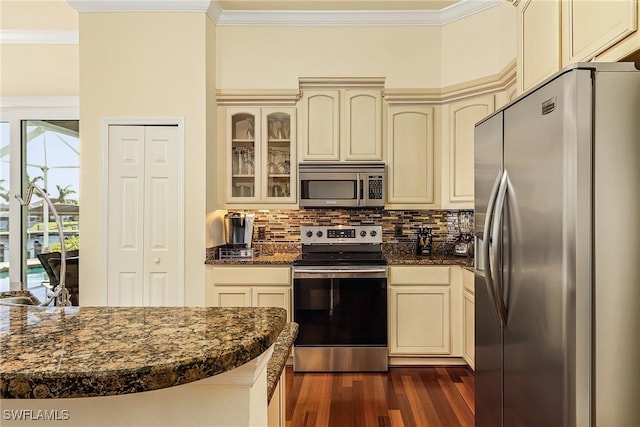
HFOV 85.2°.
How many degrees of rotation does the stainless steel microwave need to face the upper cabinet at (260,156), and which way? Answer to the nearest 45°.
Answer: approximately 90° to its right

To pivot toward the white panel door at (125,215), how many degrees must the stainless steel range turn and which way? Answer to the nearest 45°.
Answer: approximately 90° to its right

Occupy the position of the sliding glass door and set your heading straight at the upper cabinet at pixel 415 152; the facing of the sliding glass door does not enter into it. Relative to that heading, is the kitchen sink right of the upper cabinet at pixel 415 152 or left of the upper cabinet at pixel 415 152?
right

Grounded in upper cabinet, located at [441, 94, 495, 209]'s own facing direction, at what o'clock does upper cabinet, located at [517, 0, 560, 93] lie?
upper cabinet, located at [517, 0, 560, 93] is roughly at 10 o'clock from upper cabinet, located at [441, 94, 495, 209].

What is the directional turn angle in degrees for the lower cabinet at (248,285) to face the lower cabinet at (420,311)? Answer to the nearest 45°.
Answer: approximately 90° to its left

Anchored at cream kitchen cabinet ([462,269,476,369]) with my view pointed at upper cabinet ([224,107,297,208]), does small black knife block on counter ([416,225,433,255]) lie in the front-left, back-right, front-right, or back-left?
front-right

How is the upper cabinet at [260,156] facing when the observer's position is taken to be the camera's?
facing the viewer

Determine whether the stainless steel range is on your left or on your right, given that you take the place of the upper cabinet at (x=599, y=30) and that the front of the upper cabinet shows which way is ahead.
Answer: on your right

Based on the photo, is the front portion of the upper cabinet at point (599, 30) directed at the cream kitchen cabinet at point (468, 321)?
no

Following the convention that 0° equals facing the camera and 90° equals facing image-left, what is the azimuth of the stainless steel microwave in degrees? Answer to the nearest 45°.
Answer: approximately 0°

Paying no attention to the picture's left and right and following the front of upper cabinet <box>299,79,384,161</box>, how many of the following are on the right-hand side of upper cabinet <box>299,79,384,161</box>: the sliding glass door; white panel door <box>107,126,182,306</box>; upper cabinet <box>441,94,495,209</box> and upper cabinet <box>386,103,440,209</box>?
2

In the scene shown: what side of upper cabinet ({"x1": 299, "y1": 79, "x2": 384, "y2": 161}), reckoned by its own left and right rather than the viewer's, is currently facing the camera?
front

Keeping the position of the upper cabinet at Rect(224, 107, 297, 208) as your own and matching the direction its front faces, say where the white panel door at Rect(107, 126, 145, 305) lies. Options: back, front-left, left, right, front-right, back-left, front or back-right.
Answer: right

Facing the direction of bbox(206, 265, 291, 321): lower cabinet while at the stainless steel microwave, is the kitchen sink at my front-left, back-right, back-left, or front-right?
front-left

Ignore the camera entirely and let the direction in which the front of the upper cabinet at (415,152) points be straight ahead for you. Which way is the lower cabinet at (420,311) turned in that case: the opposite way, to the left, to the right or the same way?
the same way
